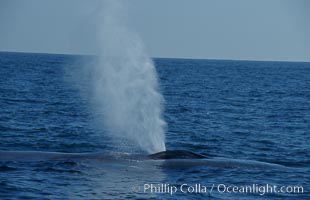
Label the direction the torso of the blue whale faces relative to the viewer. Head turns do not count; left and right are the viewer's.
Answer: facing to the right of the viewer
